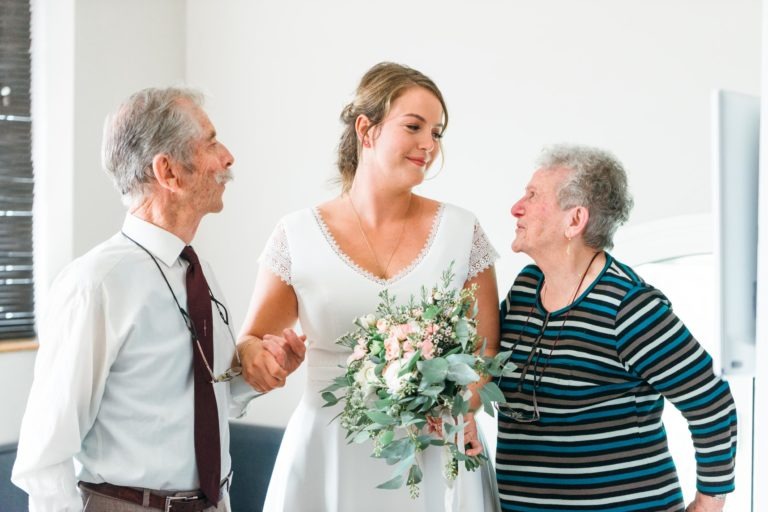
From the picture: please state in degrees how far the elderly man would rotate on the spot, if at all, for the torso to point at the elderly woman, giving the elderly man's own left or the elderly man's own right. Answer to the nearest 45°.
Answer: approximately 45° to the elderly man's own left

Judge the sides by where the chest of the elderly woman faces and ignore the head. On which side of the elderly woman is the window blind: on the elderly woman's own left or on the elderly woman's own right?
on the elderly woman's own right

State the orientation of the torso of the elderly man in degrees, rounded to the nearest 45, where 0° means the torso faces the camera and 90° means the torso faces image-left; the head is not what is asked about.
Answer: approximately 315°

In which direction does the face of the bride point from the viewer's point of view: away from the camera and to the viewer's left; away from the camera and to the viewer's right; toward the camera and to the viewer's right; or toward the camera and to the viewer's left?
toward the camera and to the viewer's right

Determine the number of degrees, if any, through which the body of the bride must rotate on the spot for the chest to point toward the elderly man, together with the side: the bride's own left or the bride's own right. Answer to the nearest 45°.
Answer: approximately 45° to the bride's own right

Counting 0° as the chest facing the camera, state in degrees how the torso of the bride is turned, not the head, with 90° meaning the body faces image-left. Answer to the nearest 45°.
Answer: approximately 0°
